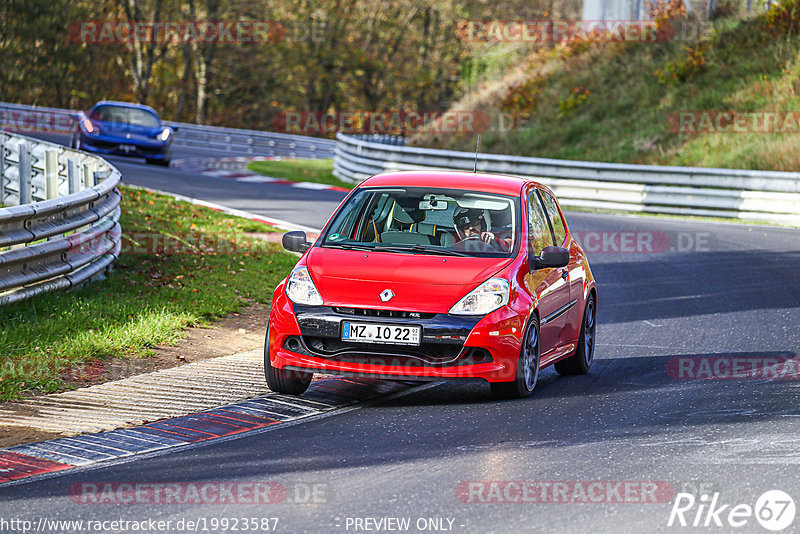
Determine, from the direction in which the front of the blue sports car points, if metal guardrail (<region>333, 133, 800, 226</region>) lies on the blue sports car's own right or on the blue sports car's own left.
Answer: on the blue sports car's own left

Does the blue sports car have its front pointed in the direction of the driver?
yes

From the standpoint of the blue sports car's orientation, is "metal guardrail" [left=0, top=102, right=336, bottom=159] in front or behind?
behind

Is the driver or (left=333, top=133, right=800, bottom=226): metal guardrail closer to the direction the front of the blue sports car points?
the driver

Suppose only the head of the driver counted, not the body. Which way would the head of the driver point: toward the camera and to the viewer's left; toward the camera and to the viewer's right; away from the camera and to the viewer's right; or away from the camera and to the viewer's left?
toward the camera and to the viewer's left

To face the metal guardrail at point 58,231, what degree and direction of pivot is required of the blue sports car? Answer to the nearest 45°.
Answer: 0° — it already faces it

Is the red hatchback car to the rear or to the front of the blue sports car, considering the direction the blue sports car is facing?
to the front

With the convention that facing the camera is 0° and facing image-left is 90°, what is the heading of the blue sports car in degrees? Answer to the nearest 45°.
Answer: approximately 0°

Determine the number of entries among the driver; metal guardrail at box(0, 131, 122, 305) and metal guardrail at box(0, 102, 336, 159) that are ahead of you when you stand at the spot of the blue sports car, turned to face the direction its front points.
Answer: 2
